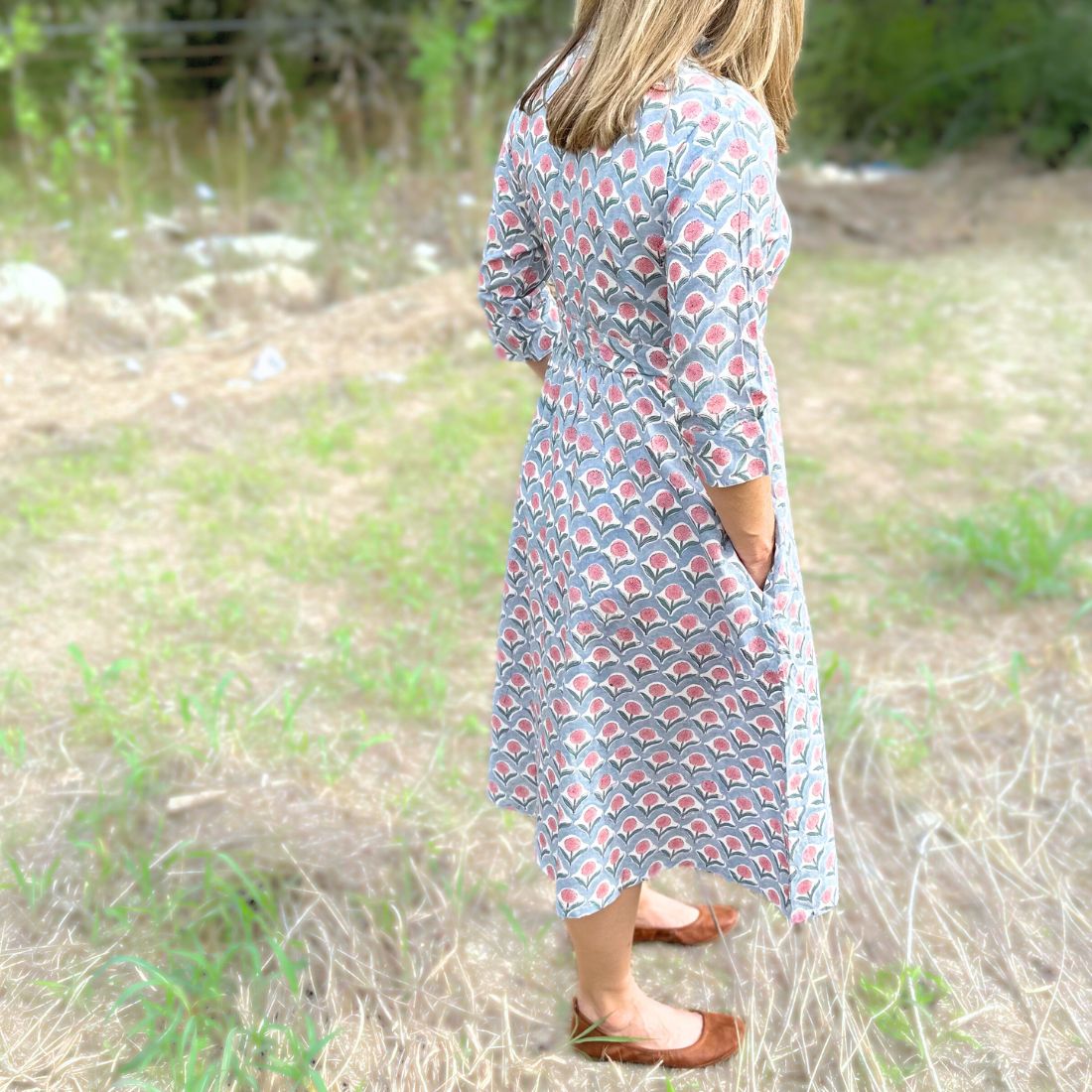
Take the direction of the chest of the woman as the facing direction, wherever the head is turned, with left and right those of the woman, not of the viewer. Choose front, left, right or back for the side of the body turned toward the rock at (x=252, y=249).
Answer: left

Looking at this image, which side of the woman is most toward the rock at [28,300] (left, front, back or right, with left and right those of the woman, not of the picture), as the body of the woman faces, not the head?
left

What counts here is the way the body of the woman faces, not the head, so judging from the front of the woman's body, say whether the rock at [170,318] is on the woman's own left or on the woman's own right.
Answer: on the woman's own left

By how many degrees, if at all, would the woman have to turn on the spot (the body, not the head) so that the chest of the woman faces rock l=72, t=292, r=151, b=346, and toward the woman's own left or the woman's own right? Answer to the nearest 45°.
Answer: approximately 90° to the woman's own left
